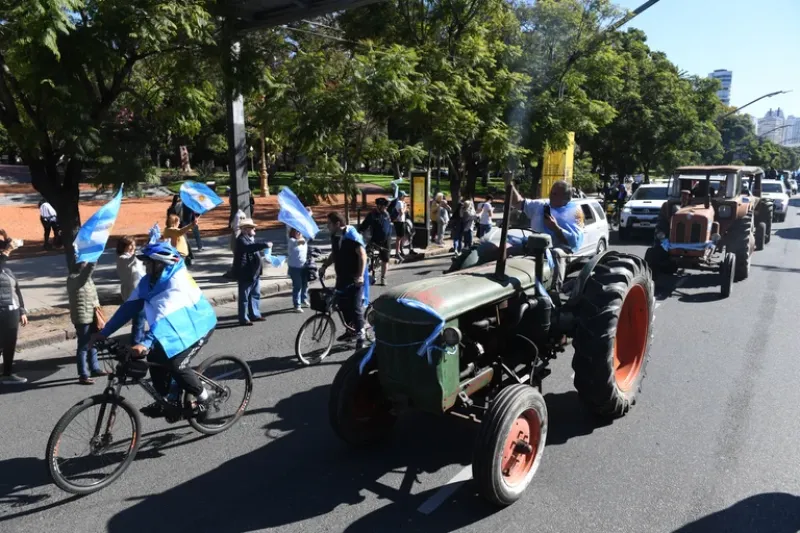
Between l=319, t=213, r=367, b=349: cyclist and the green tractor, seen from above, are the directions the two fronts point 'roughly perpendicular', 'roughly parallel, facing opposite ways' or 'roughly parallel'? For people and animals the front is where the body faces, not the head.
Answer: roughly parallel

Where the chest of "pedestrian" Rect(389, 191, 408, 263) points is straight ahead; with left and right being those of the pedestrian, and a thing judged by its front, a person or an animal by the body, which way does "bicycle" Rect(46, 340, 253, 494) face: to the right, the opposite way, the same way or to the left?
to the right

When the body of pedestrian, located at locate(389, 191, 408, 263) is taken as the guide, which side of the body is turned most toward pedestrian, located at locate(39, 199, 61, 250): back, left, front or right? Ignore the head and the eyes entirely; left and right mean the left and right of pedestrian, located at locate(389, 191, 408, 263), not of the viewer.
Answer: back

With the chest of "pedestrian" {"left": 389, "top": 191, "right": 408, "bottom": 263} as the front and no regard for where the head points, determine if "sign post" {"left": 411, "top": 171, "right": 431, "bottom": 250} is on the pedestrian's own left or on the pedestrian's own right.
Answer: on the pedestrian's own left

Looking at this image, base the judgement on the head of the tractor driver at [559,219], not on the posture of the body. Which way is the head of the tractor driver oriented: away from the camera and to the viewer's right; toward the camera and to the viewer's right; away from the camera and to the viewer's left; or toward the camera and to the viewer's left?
toward the camera and to the viewer's left

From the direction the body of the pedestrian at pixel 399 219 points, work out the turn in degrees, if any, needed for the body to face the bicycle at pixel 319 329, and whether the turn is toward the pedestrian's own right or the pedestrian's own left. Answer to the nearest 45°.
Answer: approximately 90° to the pedestrian's own right

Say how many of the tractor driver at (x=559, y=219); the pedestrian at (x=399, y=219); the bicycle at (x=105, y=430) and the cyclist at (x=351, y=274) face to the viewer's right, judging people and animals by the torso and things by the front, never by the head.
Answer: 1

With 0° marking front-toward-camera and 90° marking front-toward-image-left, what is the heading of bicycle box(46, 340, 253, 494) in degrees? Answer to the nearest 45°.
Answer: approximately 45°

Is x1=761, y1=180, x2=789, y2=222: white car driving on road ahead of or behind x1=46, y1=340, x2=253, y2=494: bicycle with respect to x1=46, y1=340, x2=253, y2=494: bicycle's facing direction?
behind

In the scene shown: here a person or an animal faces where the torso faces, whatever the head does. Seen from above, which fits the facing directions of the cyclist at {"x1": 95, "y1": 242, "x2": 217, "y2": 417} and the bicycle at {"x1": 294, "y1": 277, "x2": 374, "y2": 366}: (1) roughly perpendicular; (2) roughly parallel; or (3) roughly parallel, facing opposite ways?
roughly parallel

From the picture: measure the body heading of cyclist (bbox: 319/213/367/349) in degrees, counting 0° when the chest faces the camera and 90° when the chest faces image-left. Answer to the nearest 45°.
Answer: approximately 45°
